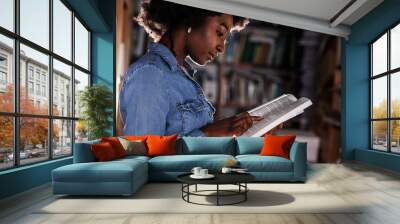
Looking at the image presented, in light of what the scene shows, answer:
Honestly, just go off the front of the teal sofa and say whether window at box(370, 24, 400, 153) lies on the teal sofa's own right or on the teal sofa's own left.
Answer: on the teal sofa's own left

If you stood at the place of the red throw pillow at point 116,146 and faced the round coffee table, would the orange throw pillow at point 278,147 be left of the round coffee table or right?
left

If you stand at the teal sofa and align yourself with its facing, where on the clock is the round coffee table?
The round coffee table is roughly at 11 o'clock from the teal sofa.

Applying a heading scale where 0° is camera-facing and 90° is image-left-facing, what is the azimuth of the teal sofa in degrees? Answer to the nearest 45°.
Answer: approximately 0°

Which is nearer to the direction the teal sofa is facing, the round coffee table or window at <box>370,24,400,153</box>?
the round coffee table
